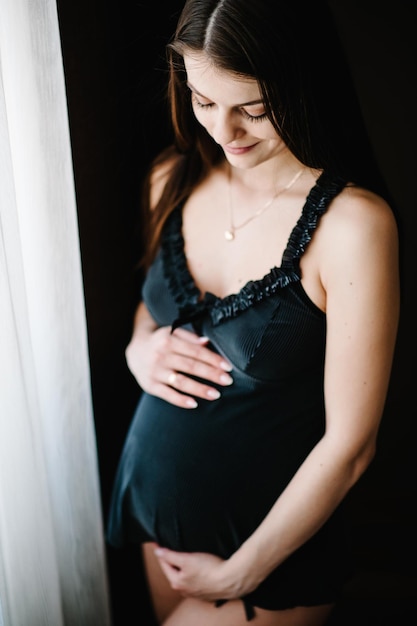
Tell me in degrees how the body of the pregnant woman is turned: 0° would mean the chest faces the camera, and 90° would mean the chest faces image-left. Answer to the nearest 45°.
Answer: approximately 45°
